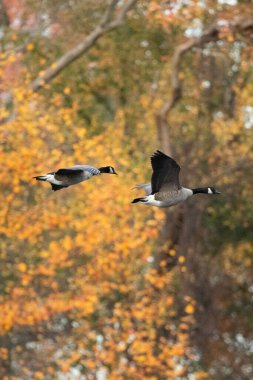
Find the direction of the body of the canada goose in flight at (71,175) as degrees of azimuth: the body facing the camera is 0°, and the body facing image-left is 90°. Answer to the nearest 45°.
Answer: approximately 270°
